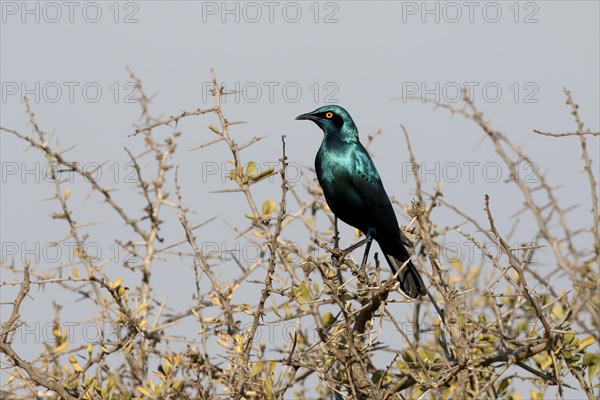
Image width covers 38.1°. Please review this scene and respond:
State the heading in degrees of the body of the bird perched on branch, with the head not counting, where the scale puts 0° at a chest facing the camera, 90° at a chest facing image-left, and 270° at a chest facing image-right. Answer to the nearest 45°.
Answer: approximately 90°
